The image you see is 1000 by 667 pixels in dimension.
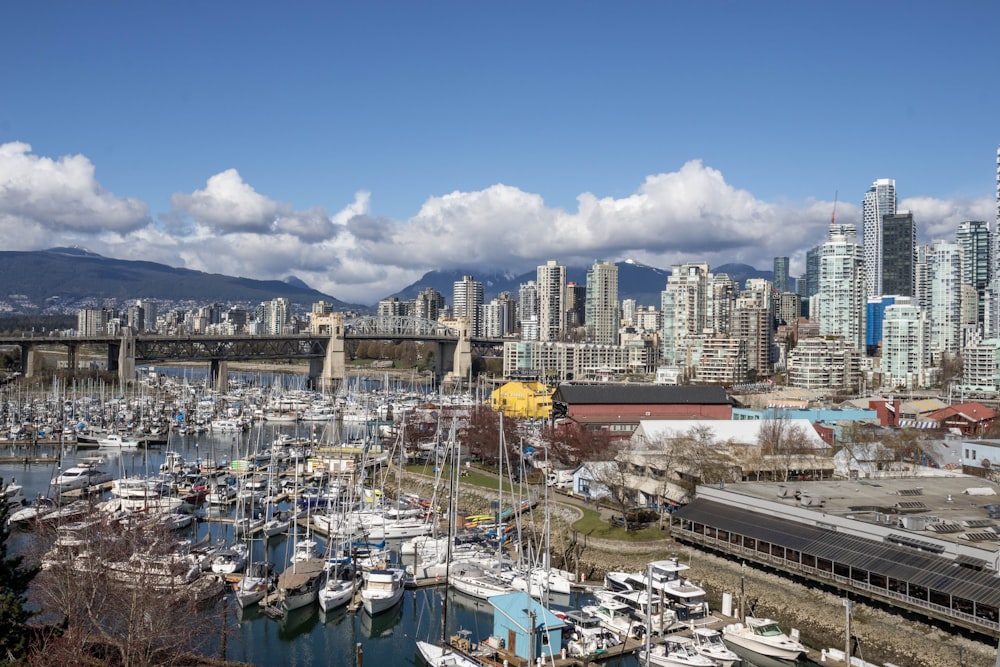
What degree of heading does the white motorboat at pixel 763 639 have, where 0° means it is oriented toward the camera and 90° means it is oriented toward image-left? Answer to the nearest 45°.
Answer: approximately 315°

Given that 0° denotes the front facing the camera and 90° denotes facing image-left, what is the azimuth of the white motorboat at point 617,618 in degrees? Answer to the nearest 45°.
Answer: approximately 135°

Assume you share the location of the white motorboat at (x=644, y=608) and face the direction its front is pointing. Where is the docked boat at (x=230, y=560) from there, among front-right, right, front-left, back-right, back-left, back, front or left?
front-left

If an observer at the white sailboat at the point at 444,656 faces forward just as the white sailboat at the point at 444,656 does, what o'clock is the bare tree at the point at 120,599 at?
The bare tree is roughly at 10 o'clock from the white sailboat.

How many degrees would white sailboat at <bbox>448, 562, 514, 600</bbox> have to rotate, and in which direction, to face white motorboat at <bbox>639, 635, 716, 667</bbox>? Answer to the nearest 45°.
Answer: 0° — it already faces it

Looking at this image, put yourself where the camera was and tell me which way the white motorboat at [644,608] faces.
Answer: facing away from the viewer and to the left of the viewer

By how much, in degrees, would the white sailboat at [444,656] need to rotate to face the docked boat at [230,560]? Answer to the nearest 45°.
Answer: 0° — it already faces it

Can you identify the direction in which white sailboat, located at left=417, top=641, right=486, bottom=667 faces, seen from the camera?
facing away from the viewer and to the left of the viewer

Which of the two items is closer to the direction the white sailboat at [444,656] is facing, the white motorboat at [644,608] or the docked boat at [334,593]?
the docked boat
